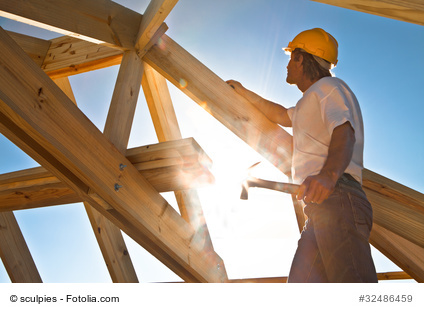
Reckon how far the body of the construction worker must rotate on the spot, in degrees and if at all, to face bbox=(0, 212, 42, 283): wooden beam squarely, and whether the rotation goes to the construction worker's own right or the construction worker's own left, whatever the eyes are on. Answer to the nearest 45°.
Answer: approximately 45° to the construction worker's own right

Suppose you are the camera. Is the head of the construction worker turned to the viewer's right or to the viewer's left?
to the viewer's left

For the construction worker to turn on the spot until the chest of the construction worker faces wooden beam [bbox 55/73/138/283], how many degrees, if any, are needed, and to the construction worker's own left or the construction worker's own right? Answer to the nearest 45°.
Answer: approximately 45° to the construction worker's own right

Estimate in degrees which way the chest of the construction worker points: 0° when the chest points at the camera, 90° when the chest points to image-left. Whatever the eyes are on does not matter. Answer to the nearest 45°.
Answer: approximately 90°
